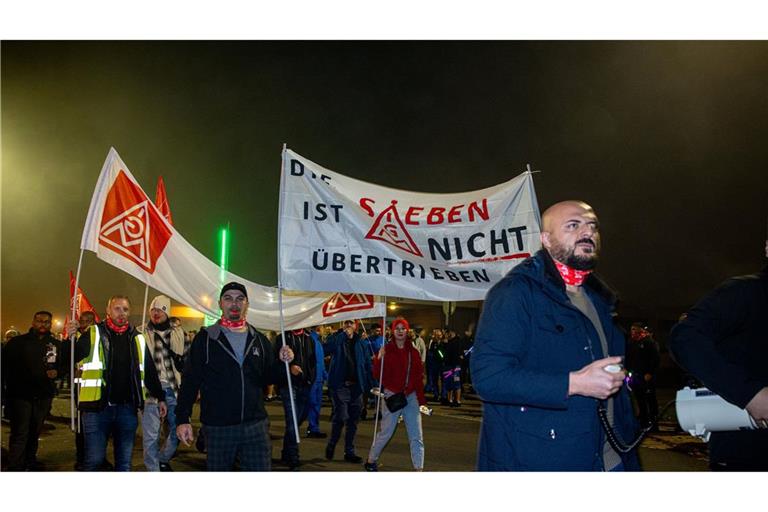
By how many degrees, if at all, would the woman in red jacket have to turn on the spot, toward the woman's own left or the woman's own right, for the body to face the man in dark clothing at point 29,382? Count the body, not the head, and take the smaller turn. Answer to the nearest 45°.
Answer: approximately 90° to the woman's own right

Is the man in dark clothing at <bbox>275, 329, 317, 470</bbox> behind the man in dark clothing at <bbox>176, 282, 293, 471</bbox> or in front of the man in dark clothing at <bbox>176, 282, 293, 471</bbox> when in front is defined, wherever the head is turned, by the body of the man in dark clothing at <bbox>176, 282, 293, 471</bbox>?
behind

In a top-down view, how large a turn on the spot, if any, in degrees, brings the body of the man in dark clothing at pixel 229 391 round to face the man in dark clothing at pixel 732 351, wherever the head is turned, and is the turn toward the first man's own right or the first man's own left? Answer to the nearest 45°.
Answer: approximately 45° to the first man's own left
